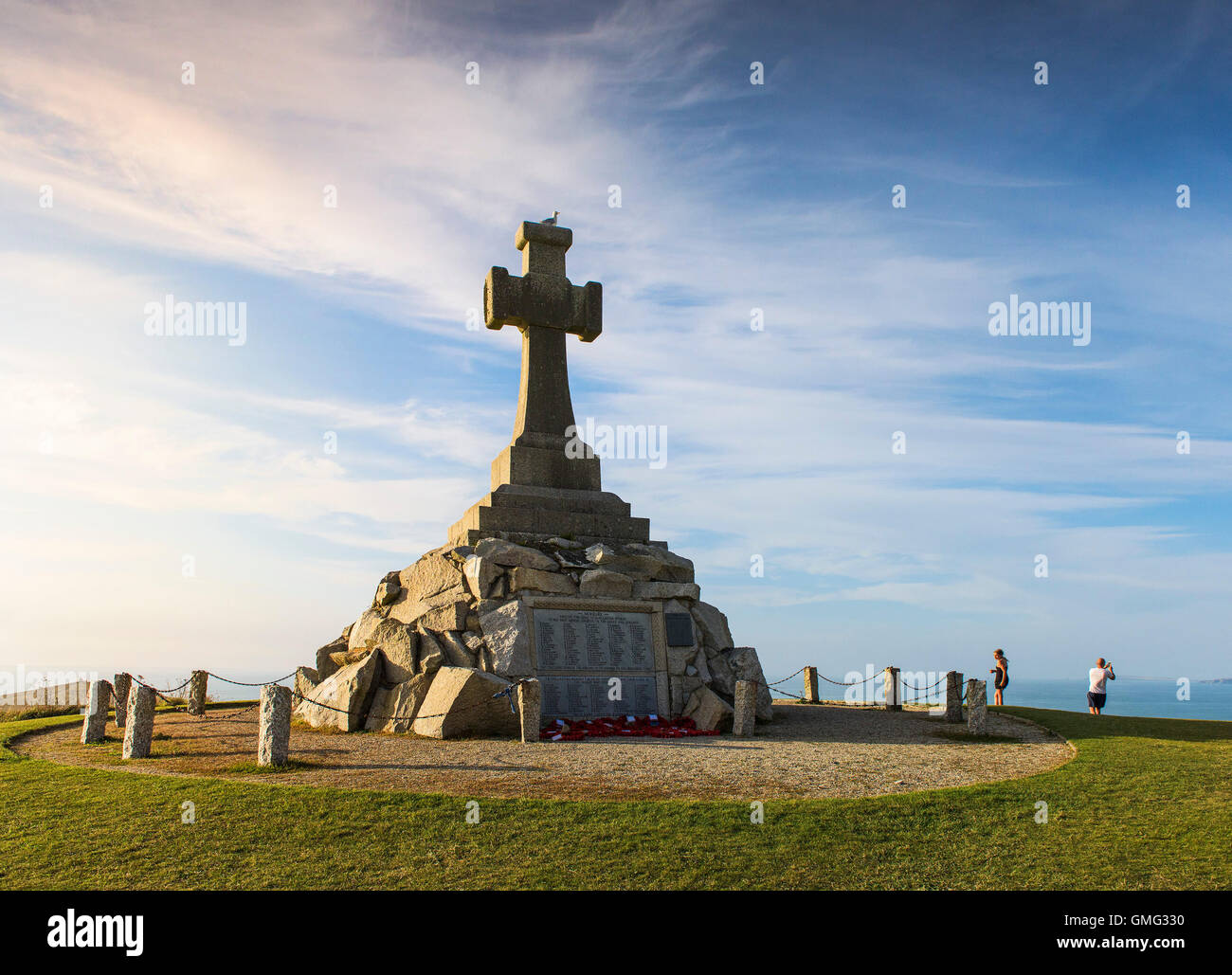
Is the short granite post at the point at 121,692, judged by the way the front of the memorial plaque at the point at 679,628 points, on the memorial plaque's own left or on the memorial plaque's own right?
on the memorial plaque's own right

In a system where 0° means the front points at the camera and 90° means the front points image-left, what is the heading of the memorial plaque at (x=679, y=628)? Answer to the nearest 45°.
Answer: approximately 0°

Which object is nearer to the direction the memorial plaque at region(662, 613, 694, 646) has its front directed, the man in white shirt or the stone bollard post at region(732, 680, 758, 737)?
the stone bollard post

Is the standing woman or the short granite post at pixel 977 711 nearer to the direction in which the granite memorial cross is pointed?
the short granite post

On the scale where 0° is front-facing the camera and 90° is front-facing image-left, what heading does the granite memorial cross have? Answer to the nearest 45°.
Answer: approximately 0°

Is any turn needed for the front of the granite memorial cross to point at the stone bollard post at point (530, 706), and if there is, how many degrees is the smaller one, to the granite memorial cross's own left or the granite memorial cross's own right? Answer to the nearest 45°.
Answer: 0° — it already faces it

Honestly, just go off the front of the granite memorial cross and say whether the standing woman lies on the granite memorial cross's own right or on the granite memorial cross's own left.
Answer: on the granite memorial cross's own left

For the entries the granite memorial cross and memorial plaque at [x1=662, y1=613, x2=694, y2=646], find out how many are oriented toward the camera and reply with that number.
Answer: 2
